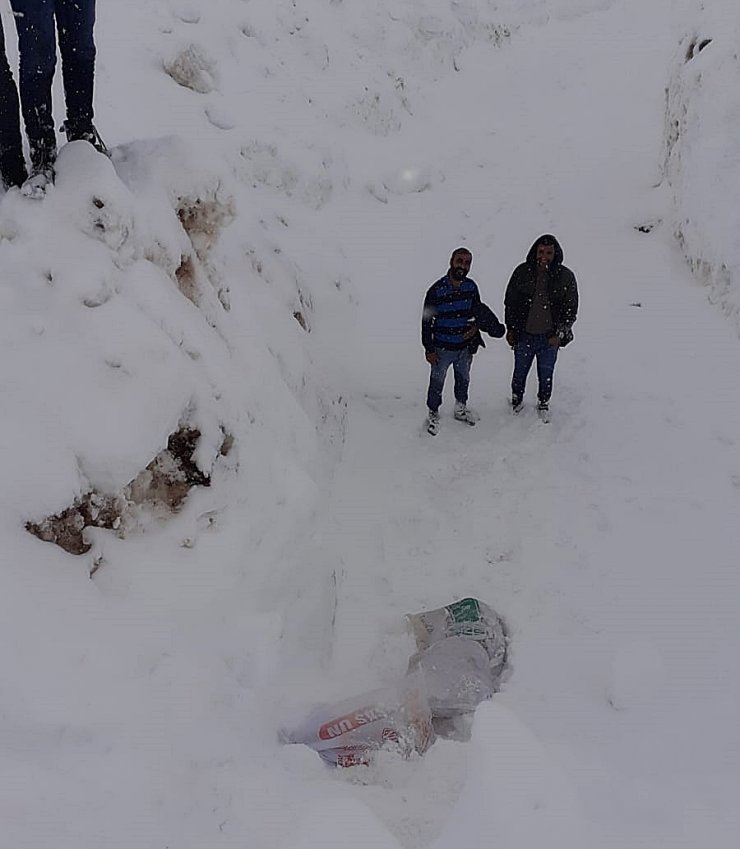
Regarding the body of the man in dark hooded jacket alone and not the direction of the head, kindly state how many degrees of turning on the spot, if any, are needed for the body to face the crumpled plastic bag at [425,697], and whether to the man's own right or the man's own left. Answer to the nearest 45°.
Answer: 0° — they already face it

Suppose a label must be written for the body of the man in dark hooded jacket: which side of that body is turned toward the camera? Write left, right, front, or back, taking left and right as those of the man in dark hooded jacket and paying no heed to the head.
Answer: front

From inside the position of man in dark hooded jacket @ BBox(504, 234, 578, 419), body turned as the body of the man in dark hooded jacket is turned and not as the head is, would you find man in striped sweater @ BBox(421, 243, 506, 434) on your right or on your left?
on your right

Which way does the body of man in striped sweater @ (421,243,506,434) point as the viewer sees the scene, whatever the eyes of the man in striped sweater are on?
toward the camera

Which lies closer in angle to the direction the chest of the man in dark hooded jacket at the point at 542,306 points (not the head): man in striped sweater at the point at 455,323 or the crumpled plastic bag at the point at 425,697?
the crumpled plastic bag

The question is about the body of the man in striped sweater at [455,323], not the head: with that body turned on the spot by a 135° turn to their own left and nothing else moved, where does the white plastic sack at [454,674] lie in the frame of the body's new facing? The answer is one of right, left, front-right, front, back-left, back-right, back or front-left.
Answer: back-right

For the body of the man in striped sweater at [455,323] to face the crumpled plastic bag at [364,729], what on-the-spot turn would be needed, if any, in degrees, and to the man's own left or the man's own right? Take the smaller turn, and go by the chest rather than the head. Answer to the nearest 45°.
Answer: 0° — they already face it

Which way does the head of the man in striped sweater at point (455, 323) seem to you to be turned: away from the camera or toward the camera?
toward the camera

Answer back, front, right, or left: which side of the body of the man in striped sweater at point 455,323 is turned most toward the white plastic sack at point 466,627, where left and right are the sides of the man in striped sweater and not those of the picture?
front

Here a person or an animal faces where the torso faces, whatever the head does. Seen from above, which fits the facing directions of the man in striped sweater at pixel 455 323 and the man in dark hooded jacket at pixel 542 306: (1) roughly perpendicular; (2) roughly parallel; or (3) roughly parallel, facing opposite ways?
roughly parallel

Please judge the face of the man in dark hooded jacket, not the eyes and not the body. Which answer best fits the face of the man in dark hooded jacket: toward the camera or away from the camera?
toward the camera

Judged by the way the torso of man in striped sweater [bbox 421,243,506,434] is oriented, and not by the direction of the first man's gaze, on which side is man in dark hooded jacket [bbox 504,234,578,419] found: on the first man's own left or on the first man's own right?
on the first man's own left

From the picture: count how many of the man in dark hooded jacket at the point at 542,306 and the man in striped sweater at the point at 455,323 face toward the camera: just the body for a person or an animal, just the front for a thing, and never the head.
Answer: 2

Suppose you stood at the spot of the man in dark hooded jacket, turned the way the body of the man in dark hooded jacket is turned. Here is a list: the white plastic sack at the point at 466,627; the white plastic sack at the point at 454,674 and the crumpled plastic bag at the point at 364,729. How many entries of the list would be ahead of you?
3

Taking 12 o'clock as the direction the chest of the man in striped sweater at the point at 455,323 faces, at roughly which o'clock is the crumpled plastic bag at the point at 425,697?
The crumpled plastic bag is roughly at 12 o'clock from the man in striped sweater.

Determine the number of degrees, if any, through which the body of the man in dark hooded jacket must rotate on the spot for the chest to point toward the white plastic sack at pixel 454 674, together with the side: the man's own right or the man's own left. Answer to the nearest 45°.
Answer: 0° — they already face it
